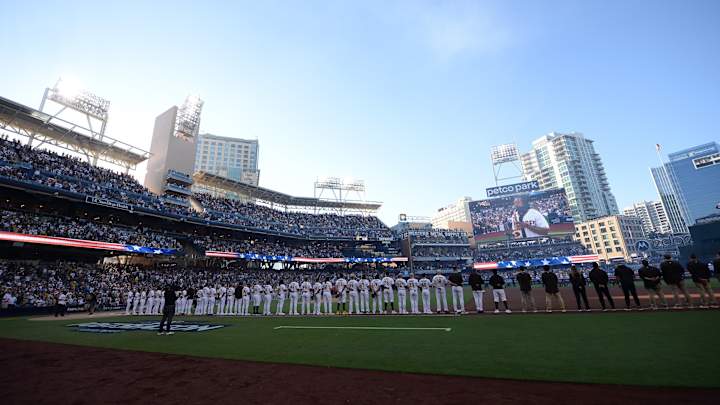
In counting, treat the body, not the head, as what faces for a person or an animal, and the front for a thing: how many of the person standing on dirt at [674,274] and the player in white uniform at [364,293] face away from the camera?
2

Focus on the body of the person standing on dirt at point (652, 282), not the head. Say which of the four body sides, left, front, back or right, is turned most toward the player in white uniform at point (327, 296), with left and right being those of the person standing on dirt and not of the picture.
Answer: left

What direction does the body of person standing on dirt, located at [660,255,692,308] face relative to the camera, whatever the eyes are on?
away from the camera

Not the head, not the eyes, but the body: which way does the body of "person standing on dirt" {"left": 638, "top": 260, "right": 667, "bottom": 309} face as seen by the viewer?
away from the camera

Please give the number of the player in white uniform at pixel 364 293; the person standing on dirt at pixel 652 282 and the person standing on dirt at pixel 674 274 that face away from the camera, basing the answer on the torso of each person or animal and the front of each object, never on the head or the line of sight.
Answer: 3

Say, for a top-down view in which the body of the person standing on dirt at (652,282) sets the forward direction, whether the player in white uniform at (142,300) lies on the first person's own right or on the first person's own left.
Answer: on the first person's own left

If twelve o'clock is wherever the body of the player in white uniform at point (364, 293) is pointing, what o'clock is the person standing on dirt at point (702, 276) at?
The person standing on dirt is roughly at 4 o'clock from the player in white uniform.

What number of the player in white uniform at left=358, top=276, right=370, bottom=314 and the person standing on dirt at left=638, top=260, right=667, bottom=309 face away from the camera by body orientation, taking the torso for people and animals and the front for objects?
2
